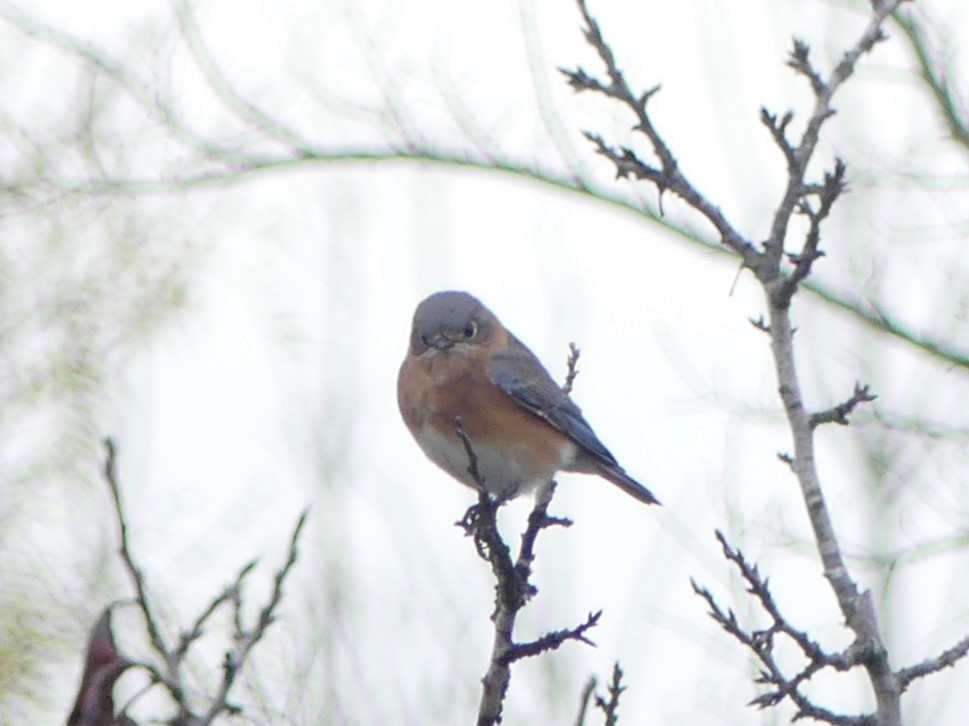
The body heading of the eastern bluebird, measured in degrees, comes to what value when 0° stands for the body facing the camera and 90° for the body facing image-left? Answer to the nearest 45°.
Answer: approximately 45°

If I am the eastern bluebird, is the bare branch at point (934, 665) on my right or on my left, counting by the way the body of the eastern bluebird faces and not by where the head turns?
on my left
